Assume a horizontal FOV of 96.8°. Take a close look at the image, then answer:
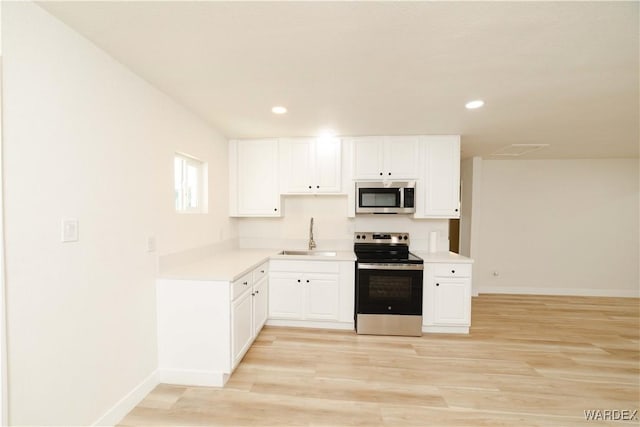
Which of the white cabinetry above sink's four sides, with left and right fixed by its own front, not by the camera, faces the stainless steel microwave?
left

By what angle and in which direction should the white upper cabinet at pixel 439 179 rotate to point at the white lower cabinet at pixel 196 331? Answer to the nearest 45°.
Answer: approximately 45° to its right

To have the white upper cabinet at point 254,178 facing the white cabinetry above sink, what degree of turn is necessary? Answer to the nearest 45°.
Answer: approximately 90° to its left

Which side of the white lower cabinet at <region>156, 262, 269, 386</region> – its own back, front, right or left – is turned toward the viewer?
right

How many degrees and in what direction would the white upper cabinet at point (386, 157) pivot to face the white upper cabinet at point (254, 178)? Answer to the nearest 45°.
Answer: approximately 90° to its right

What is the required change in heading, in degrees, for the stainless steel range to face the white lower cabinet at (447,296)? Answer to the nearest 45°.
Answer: approximately 90° to its left

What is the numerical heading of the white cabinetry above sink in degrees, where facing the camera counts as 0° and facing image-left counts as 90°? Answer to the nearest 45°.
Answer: approximately 0°
